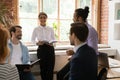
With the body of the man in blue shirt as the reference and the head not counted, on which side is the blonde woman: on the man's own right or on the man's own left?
on the man's own right

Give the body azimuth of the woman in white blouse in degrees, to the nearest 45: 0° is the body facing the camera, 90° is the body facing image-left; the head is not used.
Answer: approximately 0°

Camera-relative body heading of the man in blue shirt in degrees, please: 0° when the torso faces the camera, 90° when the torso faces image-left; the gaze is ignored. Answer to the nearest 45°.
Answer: approximately 315°

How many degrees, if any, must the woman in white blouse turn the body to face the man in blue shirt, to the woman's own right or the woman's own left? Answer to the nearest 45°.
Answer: approximately 45° to the woman's own right

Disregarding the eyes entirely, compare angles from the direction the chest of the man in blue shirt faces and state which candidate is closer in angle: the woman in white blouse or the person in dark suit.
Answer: the person in dark suit

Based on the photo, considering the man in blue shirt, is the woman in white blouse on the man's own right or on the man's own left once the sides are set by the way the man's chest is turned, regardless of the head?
on the man's own left

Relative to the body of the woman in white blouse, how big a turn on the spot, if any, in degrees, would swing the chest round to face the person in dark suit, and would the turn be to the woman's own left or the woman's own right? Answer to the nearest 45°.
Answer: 0° — they already face them
